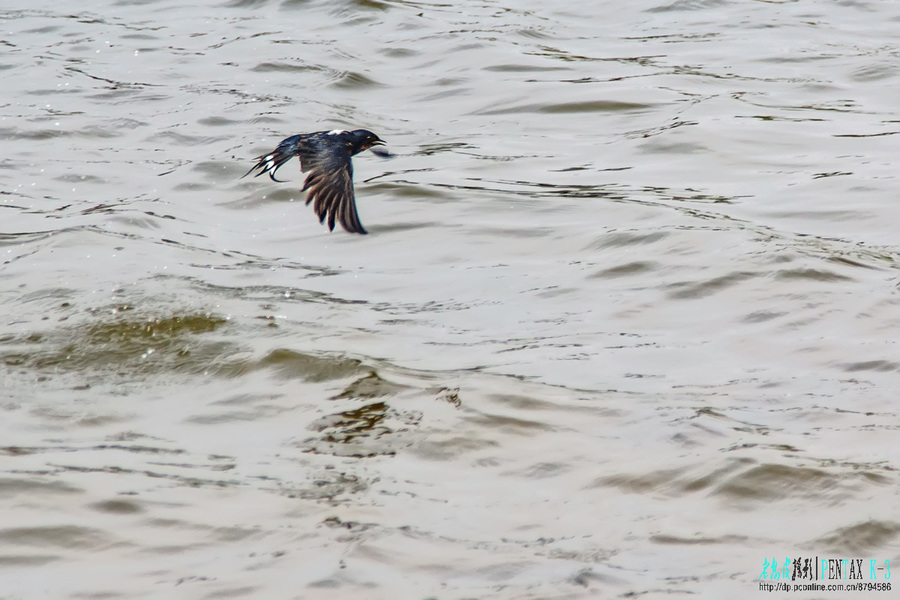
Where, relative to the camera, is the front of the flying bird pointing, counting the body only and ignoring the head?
to the viewer's right
